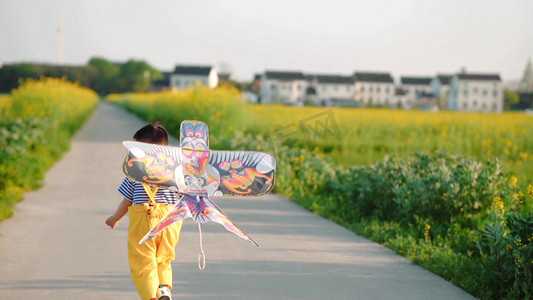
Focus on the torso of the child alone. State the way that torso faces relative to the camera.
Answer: away from the camera

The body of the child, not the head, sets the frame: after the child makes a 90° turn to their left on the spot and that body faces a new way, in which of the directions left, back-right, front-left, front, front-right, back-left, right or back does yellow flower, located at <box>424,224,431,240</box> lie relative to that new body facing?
back-right

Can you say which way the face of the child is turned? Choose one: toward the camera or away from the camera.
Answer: away from the camera
